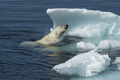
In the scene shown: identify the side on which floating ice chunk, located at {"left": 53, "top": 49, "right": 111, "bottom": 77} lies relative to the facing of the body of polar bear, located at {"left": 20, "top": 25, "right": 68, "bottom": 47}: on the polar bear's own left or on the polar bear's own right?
on the polar bear's own right

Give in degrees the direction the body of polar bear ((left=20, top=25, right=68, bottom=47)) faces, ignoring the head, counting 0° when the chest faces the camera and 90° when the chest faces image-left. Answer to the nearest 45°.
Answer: approximately 270°

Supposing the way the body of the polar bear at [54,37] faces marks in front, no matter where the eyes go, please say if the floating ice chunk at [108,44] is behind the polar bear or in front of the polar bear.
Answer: in front

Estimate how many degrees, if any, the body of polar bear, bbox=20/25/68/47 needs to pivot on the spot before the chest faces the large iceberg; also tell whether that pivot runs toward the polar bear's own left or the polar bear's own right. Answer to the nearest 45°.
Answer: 0° — it already faces it
